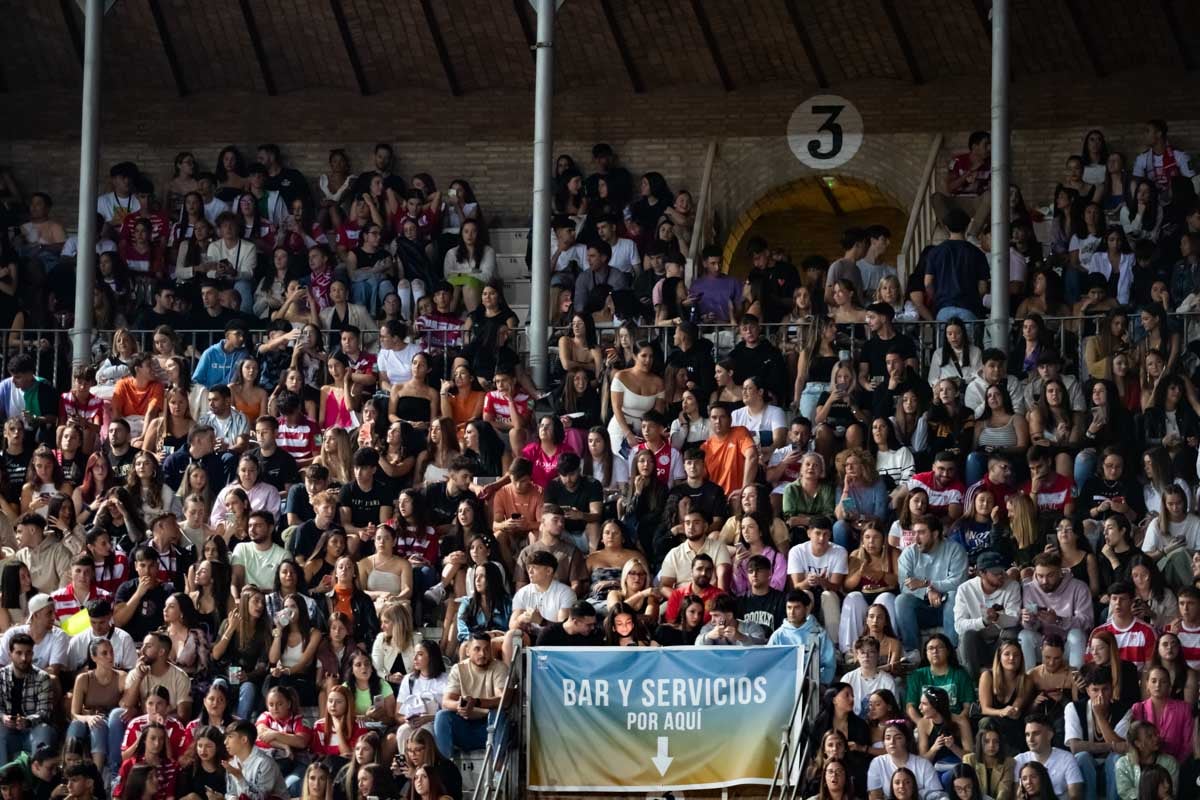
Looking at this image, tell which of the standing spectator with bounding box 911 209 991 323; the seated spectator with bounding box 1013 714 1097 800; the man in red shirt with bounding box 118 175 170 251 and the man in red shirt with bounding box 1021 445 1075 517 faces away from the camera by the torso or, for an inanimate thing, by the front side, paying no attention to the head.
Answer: the standing spectator

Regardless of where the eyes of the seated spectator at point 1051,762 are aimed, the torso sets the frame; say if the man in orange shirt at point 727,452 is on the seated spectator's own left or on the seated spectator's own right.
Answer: on the seated spectator's own right

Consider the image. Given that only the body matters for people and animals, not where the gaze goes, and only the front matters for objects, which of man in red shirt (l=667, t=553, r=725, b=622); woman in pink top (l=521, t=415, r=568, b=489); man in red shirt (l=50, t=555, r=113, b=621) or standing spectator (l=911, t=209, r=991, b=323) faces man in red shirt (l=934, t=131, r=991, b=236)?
the standing spectator

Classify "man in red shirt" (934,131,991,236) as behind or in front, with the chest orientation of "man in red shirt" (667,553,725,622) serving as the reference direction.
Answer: behind

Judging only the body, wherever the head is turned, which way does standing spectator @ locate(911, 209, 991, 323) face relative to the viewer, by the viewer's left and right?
facing away from the viewer

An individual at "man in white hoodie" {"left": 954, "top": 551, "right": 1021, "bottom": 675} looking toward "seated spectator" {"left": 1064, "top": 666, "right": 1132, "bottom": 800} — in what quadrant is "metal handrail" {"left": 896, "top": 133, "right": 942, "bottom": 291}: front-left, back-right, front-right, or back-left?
back-left
